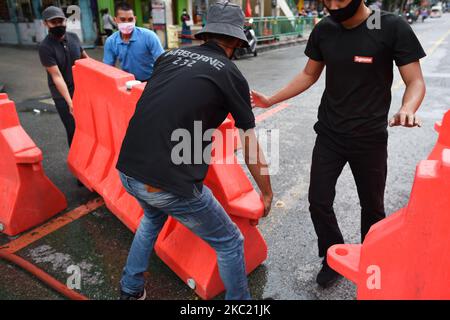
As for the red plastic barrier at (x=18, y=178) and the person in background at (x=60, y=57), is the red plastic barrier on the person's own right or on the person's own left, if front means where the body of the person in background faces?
on the person's own right

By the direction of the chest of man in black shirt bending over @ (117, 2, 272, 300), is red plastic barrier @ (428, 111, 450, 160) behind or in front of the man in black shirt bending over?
in front

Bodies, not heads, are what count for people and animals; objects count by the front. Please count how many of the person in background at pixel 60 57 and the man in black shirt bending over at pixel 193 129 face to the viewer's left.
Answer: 0

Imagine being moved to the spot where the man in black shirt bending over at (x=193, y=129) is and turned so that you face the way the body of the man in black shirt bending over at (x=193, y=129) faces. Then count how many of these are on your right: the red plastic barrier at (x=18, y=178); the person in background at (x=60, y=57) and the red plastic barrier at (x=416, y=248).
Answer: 1

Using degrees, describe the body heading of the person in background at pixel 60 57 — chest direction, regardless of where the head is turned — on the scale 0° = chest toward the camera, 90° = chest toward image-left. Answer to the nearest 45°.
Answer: approximately 315°

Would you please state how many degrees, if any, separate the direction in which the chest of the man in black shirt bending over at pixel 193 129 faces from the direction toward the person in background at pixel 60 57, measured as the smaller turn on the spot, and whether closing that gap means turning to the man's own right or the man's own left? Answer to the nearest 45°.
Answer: approximately 90° to the man's own left

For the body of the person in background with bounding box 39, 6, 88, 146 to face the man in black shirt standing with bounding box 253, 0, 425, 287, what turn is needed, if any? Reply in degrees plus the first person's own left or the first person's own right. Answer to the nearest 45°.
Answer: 0° — they already face them

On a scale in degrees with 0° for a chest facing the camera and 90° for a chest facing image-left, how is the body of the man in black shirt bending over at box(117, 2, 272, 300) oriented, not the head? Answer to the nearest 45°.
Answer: approximately 225°

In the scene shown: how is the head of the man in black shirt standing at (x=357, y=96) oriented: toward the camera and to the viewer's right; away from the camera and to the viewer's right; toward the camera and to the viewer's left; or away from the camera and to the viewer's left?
toward the camera and to the viewer's left

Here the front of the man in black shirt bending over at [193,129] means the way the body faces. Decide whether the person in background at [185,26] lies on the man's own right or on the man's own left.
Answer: on the man's own left
